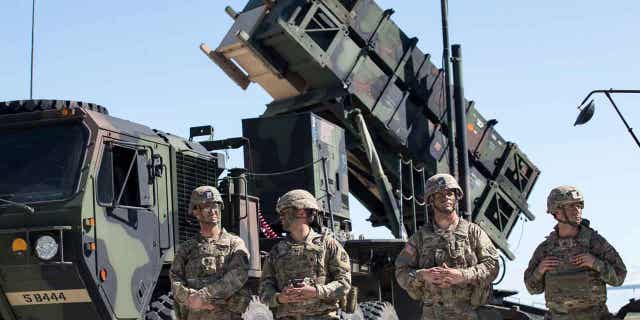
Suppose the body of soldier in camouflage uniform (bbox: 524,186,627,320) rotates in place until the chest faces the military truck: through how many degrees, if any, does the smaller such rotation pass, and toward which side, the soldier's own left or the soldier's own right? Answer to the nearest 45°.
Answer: approximately 135° to the soldier's own right

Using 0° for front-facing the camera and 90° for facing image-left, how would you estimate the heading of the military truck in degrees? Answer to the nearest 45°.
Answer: approximately 45°

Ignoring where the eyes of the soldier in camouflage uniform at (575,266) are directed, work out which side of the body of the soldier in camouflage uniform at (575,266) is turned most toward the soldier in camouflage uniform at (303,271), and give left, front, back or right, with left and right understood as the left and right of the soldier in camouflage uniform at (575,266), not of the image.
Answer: right

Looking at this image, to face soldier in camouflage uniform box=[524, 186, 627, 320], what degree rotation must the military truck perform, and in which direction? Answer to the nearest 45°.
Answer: approximately 90° to its left

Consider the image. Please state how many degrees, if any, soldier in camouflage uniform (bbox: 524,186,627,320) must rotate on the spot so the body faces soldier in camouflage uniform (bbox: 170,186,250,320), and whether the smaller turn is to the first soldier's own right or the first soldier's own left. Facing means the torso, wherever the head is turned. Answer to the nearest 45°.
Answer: approximately 90° to the first soldier's own right

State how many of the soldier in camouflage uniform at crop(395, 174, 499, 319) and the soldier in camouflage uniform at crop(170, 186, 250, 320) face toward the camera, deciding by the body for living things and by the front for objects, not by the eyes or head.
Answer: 2

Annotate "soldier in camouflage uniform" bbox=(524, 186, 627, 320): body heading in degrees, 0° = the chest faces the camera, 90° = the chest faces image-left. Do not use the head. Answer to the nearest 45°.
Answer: approximately 0°
